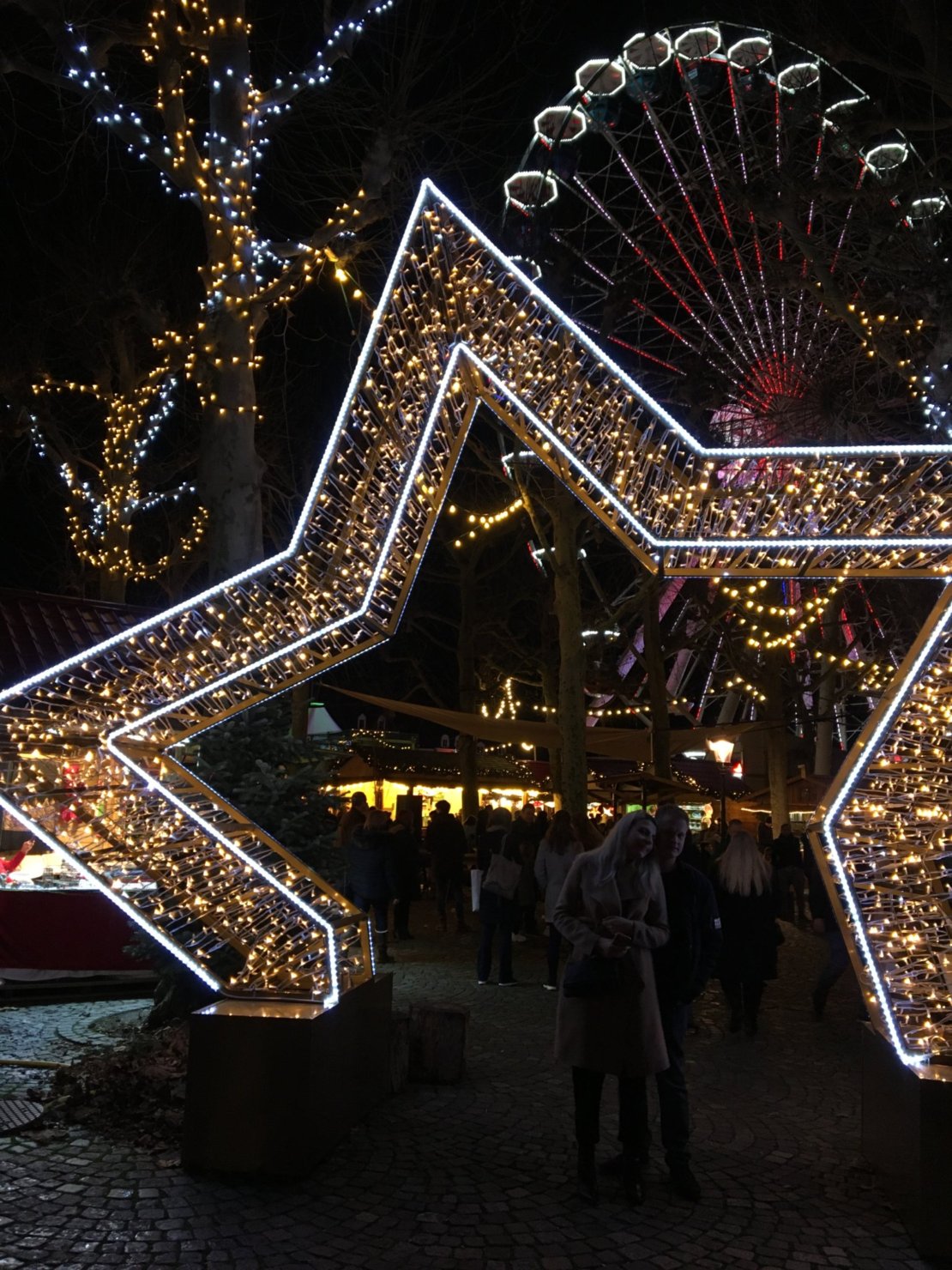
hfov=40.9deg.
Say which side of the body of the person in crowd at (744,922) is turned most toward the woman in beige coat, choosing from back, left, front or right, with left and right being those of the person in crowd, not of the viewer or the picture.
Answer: back

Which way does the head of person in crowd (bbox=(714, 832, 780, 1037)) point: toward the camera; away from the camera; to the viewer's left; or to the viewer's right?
away from the camera

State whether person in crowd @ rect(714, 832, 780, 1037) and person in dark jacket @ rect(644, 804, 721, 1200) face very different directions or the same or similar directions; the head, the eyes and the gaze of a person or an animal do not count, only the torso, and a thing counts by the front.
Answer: very different directions

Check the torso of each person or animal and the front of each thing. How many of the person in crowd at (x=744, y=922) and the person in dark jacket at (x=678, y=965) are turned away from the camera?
1

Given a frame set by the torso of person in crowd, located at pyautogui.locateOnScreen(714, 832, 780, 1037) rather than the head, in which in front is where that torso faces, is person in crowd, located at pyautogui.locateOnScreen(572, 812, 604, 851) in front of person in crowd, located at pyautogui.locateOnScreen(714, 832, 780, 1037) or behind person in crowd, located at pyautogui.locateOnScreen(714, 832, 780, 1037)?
in front

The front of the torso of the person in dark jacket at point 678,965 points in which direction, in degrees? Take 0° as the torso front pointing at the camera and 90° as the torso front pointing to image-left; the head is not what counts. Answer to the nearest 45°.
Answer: approximately 0°

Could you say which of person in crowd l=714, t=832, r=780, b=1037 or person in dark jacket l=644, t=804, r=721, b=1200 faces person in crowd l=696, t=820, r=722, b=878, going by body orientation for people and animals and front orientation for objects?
person in crowd l=714, t=832, r=780, b=1037

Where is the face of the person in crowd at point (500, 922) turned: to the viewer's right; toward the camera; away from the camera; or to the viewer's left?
away from the camera

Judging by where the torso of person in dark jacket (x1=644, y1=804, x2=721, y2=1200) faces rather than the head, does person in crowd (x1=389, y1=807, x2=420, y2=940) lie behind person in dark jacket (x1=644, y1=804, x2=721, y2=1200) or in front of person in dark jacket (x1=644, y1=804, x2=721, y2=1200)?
behind

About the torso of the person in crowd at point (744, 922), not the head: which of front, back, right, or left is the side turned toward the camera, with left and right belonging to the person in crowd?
back
